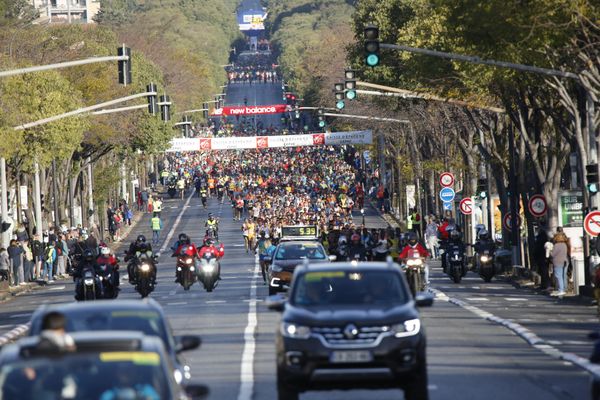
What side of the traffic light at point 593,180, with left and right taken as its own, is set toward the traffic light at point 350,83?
back

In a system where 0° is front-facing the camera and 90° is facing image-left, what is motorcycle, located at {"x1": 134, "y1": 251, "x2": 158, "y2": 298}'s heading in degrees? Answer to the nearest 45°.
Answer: approximately 0°

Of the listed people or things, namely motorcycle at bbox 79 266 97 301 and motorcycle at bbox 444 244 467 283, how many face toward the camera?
2

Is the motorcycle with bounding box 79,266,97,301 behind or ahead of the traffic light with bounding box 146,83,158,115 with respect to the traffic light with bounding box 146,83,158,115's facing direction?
behind

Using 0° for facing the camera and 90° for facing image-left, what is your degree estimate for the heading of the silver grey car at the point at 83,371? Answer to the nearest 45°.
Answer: approximately 0°

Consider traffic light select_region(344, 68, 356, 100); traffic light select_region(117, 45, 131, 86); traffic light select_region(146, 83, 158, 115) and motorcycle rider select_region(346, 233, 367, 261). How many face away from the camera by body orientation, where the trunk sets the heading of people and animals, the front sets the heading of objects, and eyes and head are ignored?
2

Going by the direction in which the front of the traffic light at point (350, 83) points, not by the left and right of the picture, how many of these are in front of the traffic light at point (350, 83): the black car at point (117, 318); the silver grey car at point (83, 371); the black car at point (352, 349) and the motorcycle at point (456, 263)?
4

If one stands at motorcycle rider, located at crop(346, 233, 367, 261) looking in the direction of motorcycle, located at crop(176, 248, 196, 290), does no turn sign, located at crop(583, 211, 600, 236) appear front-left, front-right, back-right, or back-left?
back-left
